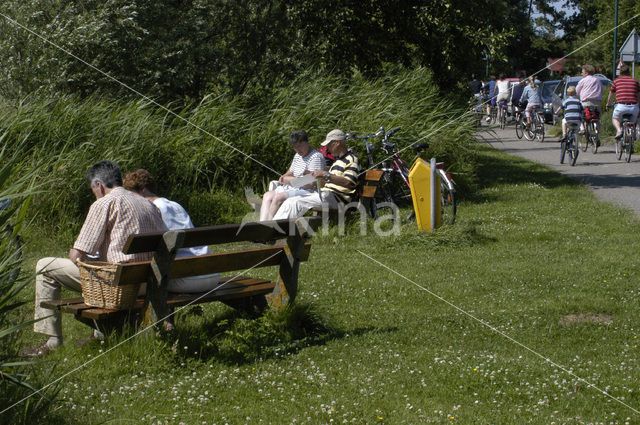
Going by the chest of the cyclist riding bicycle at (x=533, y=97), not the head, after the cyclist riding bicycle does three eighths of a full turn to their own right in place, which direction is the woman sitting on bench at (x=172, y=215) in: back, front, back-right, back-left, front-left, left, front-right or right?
right

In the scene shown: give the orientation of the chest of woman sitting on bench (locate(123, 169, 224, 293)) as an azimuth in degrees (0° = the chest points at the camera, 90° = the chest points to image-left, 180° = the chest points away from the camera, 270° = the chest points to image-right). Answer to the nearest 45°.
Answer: approximately 135°

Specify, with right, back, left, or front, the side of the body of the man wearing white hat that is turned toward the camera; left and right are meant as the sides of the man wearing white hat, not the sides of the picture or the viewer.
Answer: left

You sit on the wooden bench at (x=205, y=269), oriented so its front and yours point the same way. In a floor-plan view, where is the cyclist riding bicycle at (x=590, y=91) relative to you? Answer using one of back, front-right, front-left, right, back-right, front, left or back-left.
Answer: right

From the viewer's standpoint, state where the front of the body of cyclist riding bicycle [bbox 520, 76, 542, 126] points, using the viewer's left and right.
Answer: facing away from the viewer and to the left of the viewer

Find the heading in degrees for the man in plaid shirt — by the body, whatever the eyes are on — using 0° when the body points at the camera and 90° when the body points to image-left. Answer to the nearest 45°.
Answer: approximately 135°

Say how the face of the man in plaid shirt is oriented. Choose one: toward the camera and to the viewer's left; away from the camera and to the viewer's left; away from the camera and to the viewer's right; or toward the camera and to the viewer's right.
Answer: away from the camera and to the viewer's left

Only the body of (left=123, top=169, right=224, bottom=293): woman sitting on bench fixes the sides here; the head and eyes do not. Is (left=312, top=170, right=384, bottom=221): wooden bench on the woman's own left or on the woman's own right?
on the woman's own right

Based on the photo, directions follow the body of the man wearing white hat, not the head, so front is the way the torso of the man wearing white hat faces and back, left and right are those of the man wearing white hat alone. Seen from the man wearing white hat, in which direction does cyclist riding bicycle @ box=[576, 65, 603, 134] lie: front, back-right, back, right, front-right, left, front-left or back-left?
back-right

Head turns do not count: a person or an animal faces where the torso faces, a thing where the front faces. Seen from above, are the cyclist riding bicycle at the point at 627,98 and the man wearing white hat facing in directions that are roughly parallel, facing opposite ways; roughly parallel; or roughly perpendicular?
roughly perpendicular

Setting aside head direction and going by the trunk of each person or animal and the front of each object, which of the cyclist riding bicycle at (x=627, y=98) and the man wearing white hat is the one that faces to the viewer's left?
the man wearing white hat

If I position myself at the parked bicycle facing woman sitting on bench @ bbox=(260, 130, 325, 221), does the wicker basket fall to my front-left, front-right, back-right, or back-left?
front-left
